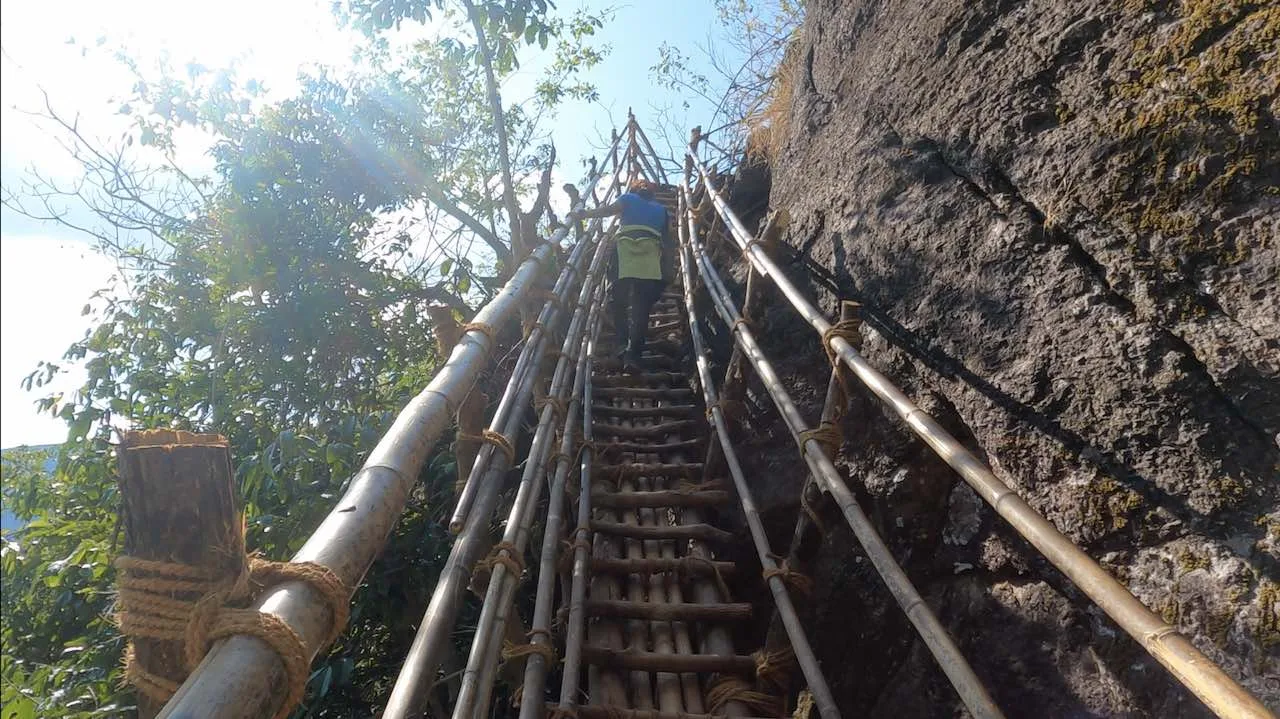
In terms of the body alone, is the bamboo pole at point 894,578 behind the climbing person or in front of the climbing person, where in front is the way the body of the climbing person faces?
behind

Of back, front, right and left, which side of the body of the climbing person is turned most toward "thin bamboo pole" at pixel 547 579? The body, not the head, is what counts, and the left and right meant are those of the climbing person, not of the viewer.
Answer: back

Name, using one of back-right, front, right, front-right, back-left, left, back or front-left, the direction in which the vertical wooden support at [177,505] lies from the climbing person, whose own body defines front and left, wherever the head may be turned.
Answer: back

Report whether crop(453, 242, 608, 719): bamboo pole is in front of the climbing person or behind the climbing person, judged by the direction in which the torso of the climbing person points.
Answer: behind

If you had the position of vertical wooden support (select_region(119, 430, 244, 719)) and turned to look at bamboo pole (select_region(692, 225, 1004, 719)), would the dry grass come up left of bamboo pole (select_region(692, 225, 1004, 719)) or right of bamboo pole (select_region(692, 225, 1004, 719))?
left

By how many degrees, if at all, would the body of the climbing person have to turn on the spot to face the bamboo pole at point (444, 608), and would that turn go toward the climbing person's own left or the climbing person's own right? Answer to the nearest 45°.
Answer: approximately 180°

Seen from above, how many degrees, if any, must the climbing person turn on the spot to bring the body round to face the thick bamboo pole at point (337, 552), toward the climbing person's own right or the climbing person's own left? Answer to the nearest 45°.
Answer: approximately 180°

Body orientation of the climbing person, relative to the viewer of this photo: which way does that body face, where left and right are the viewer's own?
facing away from the viewer

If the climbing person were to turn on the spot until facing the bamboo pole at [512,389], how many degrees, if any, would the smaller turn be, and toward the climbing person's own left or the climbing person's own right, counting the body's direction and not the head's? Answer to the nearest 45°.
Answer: approximately 180°

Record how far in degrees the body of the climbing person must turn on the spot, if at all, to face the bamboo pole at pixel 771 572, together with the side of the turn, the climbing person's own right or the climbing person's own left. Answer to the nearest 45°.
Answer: approximately 180°
